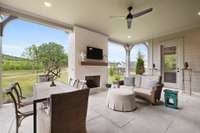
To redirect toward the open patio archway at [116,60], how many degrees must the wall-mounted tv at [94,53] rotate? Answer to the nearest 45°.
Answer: approximately 90° to its left

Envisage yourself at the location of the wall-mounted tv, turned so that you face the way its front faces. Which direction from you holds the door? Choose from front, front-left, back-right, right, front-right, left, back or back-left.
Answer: front-left

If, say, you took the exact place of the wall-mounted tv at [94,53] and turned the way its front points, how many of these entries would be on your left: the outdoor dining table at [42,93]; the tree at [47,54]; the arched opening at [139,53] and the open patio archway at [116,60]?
2

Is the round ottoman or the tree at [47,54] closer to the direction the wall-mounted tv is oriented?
the round ottoman

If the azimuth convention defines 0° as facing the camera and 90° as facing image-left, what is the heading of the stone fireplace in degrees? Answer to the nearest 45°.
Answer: approximately 315°

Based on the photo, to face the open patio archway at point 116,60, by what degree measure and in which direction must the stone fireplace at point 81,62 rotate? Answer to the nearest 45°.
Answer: approximately 90° to its left

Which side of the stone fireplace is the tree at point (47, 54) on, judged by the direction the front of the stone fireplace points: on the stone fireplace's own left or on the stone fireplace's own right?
on the stone fireplace's own right

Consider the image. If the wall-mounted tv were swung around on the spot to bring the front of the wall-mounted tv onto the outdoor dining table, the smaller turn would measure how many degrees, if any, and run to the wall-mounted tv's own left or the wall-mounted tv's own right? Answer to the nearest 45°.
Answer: approximately 45° to the wall-mounted tv's own right

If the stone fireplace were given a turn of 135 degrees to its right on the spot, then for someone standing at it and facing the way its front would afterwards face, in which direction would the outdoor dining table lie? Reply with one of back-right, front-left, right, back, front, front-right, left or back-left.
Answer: left

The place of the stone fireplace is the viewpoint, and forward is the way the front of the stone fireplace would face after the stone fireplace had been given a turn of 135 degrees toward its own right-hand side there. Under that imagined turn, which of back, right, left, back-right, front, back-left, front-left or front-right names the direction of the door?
back

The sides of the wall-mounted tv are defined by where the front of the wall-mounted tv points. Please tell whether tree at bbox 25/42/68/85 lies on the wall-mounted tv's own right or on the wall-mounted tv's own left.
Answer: on the wall-mounted tv's own right

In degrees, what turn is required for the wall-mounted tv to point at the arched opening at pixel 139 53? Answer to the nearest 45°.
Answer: approximately 90° to its left

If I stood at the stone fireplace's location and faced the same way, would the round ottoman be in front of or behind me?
in front
